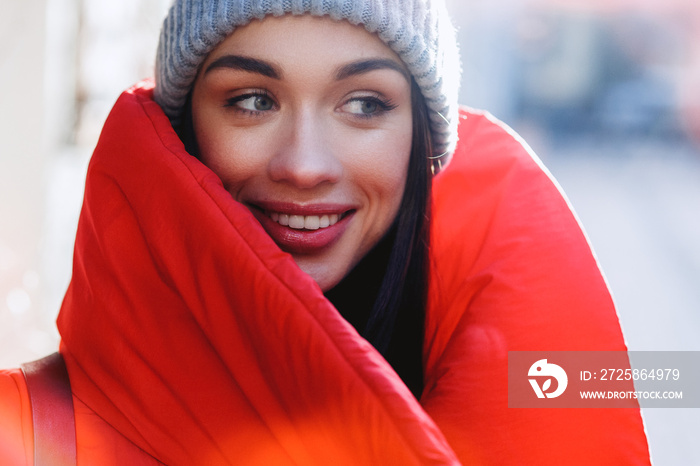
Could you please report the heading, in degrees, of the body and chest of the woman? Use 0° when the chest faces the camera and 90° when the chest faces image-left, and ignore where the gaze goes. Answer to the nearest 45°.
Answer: approximately 0°
